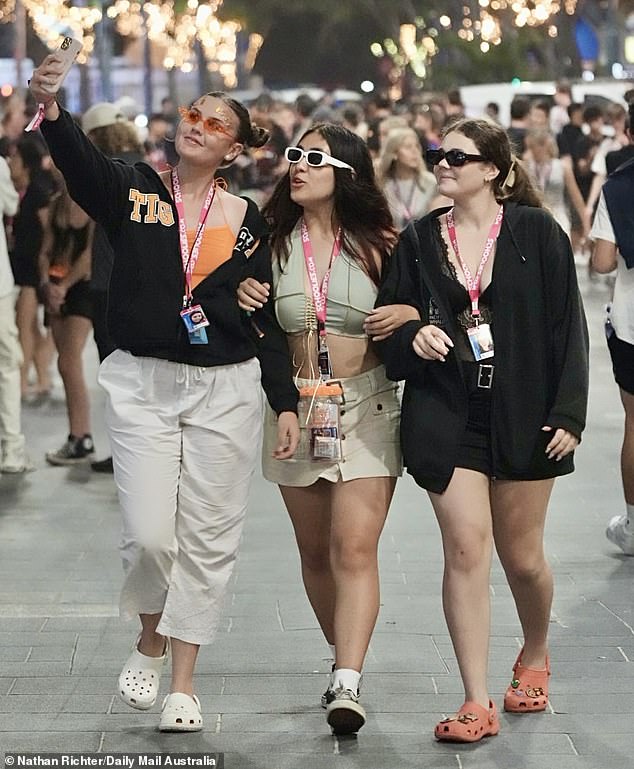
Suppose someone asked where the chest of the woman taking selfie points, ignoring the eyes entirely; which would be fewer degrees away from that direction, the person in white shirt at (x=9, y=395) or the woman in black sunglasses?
the woman in black sunglasses

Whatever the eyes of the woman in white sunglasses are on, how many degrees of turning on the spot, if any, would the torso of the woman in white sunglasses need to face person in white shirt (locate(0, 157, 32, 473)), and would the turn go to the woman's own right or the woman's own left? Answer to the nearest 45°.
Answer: approximately 135° to the woman's own right

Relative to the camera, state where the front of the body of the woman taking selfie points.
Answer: toward the camera

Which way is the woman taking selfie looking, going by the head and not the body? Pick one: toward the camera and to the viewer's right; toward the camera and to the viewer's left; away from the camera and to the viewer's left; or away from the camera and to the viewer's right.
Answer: toward the camera and to the viewer's left

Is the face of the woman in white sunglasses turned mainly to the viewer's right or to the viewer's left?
to the viewer's left

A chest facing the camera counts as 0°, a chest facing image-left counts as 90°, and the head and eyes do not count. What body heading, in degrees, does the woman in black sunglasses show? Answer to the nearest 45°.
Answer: approximately 45°

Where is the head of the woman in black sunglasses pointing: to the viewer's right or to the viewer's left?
to the viewer's left

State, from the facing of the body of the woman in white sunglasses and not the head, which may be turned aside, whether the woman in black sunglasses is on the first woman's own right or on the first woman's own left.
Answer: on the first woman's own left

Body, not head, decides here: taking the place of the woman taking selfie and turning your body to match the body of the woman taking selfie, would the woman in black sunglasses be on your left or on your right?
on your left

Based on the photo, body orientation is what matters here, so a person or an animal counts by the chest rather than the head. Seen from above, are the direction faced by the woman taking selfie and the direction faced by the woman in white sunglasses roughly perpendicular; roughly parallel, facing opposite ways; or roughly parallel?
roughly parallel

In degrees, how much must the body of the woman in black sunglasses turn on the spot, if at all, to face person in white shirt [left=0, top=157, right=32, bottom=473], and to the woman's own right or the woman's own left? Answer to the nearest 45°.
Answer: approximately 90° to the woman's own right

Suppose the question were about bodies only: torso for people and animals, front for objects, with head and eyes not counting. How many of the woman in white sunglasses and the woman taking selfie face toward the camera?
2

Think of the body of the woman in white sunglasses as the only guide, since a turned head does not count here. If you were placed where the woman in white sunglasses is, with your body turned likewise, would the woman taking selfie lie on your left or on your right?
on your right
